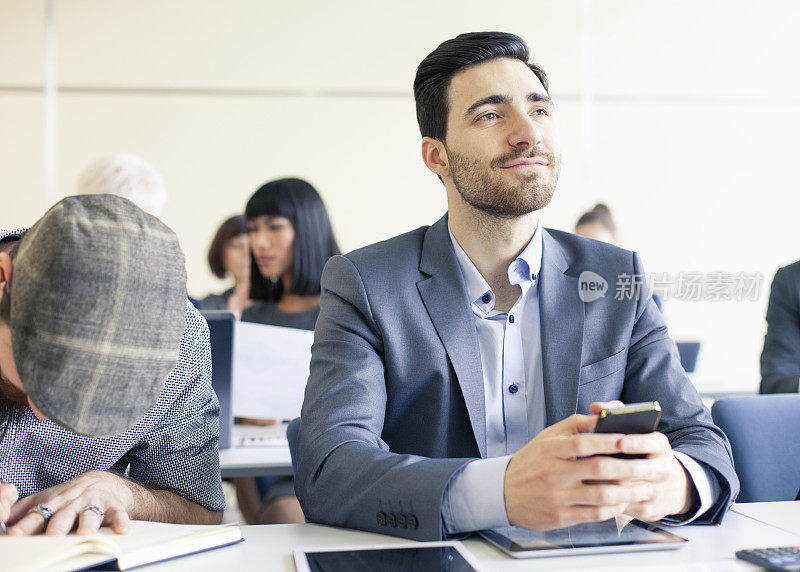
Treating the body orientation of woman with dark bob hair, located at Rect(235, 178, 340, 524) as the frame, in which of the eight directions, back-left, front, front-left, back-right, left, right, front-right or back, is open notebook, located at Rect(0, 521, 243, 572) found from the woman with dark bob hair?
front-left

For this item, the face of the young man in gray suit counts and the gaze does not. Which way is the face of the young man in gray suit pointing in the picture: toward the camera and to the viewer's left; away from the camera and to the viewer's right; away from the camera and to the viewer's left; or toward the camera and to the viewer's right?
toward the camera and to the viewer's right

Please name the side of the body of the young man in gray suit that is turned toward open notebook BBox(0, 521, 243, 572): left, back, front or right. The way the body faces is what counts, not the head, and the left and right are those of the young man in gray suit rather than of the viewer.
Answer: right

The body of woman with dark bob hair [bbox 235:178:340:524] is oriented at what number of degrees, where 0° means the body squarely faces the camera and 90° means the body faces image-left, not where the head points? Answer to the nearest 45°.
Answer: approximately 45°

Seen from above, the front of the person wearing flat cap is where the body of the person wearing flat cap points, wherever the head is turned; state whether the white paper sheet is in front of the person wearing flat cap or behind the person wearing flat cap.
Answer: behind

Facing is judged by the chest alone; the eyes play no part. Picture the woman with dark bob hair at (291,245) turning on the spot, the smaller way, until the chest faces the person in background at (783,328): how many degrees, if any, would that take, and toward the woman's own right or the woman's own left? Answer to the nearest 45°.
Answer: approximately 90° to the woman's own left

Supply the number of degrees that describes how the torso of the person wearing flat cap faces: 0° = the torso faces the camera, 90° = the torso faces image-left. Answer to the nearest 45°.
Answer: approximately 0°

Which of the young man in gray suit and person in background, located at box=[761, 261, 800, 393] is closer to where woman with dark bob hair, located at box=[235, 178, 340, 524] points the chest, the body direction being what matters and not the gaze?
the young man in gray suit

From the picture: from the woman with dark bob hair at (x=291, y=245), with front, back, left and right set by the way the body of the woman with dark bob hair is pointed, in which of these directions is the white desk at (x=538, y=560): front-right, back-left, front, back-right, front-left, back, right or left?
front-left

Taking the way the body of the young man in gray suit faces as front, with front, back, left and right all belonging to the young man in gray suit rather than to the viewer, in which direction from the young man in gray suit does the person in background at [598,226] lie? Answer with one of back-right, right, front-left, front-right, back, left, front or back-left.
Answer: back-left

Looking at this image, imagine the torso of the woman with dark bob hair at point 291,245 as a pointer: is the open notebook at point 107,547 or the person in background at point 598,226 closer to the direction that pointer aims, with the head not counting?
the open notebook
